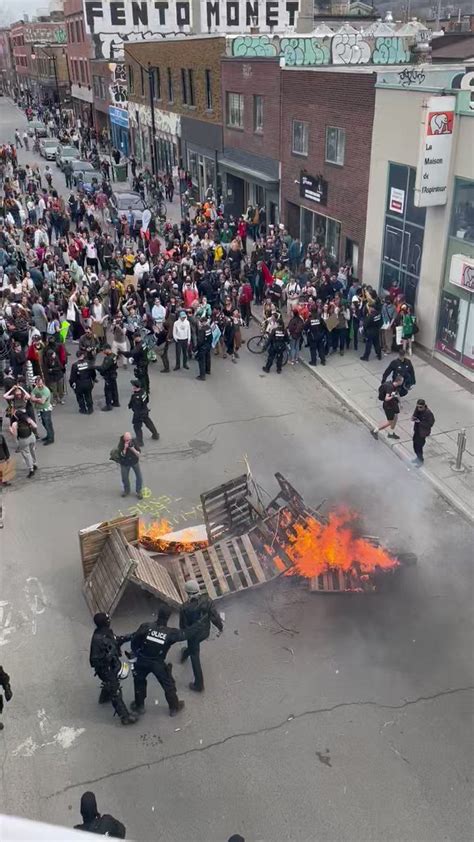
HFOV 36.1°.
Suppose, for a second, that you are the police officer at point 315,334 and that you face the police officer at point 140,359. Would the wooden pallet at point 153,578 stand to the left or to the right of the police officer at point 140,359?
left

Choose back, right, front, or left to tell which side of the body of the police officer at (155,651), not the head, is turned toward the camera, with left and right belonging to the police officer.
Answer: back

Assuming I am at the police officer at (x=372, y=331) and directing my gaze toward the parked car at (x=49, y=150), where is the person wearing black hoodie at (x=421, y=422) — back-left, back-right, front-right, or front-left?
back-left

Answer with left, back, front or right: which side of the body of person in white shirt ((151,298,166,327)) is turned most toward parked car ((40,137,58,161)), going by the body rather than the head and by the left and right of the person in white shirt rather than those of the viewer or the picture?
back

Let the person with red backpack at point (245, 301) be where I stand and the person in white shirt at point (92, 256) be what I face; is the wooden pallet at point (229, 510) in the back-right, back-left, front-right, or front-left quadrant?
back-left

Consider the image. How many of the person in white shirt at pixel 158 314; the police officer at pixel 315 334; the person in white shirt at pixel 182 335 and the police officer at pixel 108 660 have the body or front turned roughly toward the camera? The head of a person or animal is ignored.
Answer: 2

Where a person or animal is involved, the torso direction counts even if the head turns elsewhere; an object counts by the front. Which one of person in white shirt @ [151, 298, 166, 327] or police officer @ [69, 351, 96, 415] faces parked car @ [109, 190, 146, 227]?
the police officer

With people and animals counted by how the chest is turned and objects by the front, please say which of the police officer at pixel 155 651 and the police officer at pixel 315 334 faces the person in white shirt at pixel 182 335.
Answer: the police officer at pixel 155 651
